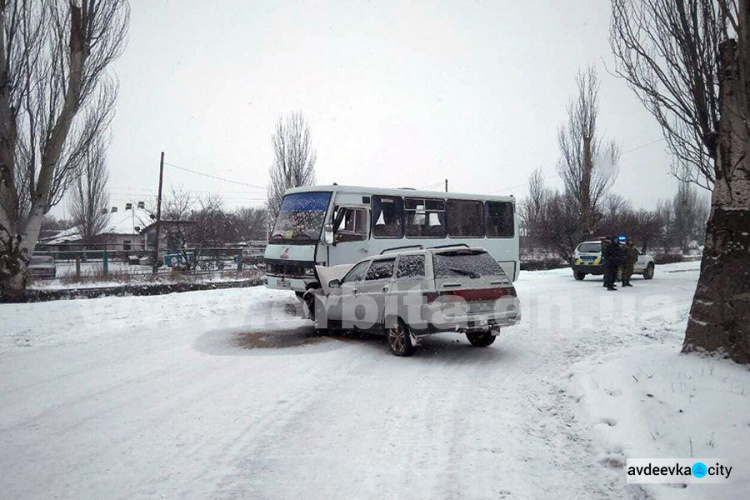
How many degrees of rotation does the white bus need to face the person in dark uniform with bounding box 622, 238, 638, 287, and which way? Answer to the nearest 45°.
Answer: approximately 180°

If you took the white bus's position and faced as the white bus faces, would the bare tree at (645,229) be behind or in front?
behind

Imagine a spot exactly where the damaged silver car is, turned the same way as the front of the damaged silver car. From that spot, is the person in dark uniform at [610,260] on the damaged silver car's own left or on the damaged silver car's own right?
on the damaged silver car's own right

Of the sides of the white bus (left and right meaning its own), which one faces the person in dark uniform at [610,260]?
back

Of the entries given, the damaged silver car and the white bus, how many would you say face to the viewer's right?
0

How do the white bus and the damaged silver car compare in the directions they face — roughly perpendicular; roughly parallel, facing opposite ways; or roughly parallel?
roughly perpendicular

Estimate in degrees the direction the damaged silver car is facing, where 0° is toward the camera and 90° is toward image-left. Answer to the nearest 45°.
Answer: approximately 135°

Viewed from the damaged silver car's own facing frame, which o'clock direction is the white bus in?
The white bus is roughly at 1 o'clock from the damaged silver car.

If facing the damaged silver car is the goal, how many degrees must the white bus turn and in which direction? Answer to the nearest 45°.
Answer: approximately 45° to its left

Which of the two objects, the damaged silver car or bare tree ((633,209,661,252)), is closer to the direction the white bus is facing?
the damaged silver car

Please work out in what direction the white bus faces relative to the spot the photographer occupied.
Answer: facing the viewer and to the left of the viewer
